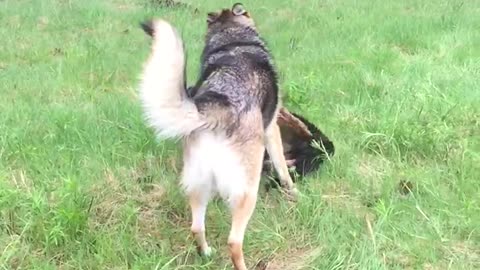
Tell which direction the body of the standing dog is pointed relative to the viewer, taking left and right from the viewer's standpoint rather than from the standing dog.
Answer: facing away from the viewer

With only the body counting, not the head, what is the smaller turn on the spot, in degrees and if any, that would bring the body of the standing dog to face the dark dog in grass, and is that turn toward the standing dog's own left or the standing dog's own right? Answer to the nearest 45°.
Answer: approximately 45° to the standing dog's own right
